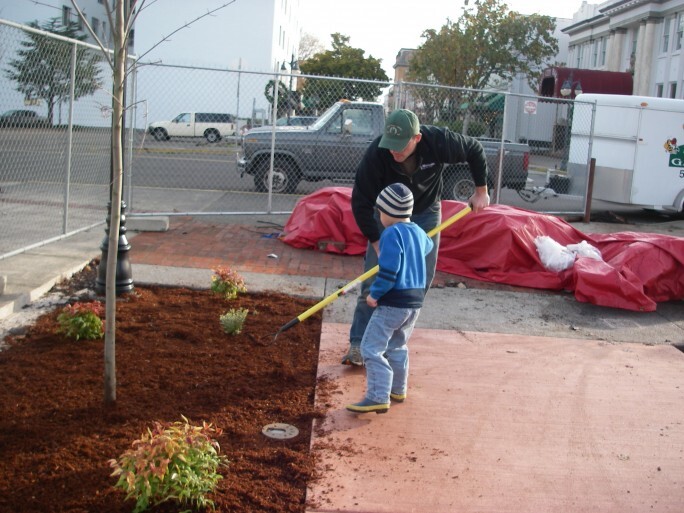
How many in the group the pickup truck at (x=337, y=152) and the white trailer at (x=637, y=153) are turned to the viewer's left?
2

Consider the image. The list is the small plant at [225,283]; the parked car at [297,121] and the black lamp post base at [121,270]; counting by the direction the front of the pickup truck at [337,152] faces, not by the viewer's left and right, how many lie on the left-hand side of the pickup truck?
2

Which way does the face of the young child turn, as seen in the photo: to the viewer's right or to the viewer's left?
to the viewer's left

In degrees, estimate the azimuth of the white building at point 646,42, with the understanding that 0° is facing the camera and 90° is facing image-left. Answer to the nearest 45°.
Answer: approximately 45°

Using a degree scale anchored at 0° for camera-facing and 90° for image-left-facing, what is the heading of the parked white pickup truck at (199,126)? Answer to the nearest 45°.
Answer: approximately 90°

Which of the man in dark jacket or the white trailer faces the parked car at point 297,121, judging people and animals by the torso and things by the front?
the white trailer

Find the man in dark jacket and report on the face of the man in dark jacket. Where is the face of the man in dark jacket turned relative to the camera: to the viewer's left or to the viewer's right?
to the viewer's left

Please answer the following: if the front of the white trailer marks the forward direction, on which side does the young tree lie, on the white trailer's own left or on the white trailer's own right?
on the white trailer's own left

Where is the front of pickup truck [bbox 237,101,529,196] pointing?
to the viewer's left

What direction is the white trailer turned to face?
to the viewer's left

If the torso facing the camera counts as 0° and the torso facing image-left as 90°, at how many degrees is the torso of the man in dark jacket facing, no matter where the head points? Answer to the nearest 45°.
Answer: approximately 45°
